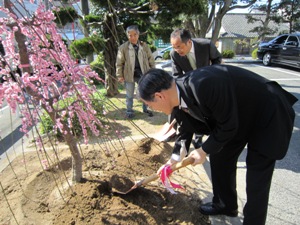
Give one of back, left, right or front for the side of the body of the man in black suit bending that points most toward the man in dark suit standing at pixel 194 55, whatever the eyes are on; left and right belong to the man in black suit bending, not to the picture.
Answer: right

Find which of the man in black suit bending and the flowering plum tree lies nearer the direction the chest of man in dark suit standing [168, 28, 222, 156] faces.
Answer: the flowering plum tree

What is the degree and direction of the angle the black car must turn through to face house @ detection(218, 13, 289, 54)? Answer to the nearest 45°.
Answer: approximately 90° to its right

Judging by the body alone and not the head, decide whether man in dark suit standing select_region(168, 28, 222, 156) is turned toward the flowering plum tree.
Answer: yes

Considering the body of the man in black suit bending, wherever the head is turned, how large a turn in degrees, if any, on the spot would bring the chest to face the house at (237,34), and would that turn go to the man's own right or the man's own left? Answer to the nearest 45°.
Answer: approximately 90° to the man's own right

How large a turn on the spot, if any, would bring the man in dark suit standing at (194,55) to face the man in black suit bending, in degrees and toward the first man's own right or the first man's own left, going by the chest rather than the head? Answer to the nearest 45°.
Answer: approximately 45° to the first man's own left

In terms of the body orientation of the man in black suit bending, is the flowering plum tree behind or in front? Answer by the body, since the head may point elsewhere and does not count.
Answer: in front

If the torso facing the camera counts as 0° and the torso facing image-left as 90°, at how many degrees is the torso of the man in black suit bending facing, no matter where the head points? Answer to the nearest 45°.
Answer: approximately 90°

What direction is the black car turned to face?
to the viewer's left

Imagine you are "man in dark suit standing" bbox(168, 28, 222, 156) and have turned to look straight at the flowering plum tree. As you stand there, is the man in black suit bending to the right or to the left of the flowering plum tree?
left

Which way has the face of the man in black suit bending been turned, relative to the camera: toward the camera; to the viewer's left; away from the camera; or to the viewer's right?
to the viewer's left

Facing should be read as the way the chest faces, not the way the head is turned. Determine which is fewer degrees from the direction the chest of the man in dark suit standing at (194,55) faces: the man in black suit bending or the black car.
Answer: the man in black suit bending

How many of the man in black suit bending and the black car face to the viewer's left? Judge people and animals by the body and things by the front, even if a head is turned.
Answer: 2
